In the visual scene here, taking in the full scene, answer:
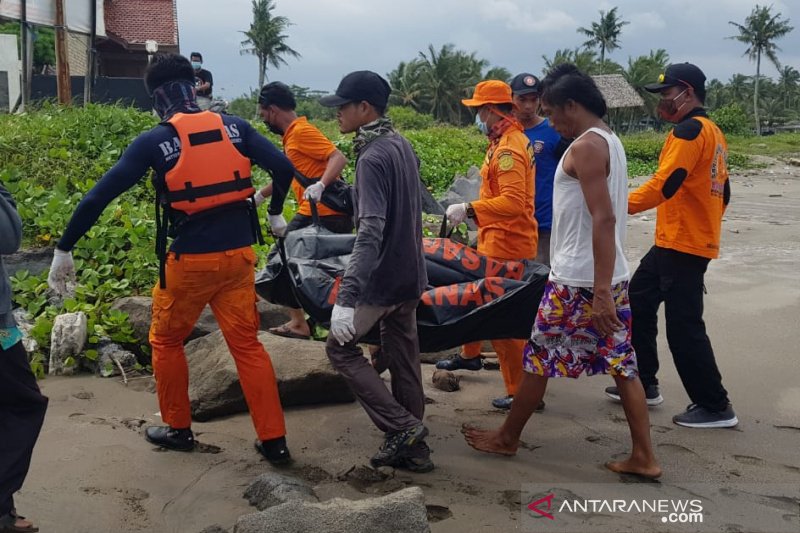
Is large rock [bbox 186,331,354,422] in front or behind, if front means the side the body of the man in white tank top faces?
in front

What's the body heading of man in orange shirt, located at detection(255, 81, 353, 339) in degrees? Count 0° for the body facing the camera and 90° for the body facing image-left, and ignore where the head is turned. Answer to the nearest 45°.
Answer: approximately 90°

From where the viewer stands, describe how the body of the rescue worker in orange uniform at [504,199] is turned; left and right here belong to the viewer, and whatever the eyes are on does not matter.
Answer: facing to the left of the viewer

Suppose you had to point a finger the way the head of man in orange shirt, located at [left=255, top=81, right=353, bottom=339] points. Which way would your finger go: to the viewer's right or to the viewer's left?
to the viewer's left

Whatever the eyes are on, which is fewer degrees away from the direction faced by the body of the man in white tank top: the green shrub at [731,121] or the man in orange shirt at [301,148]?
the man in orange shirt

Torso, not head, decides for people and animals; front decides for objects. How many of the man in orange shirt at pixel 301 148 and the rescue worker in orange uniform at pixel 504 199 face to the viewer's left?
2

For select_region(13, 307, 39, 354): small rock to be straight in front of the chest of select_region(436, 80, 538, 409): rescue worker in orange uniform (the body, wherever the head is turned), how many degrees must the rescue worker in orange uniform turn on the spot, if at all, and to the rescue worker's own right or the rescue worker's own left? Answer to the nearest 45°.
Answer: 0° — they already face it

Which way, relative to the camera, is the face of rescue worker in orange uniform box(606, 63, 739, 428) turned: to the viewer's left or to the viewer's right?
to the viewer's left

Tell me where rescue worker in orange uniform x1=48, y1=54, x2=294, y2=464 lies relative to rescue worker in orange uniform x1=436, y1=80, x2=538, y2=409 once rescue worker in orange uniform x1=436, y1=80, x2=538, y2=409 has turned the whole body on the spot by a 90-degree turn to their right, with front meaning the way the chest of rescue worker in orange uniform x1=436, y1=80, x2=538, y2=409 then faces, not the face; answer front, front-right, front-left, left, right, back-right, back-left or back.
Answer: back-left
